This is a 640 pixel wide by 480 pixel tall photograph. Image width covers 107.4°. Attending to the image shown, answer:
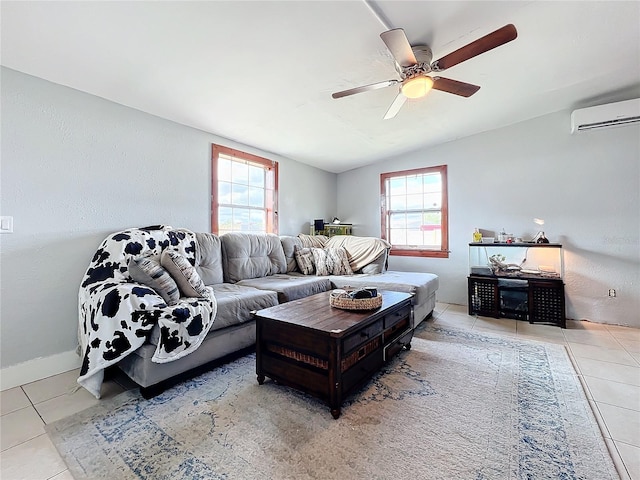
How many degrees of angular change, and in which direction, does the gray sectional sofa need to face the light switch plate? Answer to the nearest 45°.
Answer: approximately 135° to its right

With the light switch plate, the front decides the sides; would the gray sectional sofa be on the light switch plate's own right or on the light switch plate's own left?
on the light switch plate's own left

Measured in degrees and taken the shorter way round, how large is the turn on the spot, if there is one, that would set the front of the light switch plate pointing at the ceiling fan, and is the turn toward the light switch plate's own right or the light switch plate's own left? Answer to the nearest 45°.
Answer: approximately 45° to the light switch plate's own left

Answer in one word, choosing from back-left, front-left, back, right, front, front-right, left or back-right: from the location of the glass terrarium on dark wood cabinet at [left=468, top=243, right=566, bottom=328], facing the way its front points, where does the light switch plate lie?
front-right

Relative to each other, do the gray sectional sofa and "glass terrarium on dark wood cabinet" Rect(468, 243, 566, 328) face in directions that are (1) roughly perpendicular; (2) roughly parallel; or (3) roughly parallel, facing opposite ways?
roughly perpendicular

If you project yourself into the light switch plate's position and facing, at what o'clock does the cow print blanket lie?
The cow print blanket is roughly at 11 o'clock from the light switch plate.

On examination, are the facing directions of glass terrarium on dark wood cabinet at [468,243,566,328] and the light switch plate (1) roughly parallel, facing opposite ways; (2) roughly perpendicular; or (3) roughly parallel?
roughly perpendicular

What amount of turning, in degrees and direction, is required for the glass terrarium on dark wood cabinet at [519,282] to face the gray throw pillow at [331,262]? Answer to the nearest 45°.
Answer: approximately 45° to its right

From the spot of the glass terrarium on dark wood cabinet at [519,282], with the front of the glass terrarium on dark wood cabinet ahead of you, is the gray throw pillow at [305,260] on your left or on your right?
on your right
